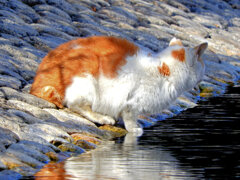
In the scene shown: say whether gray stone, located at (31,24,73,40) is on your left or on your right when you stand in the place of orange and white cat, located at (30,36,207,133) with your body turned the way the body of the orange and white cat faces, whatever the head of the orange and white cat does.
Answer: on your left

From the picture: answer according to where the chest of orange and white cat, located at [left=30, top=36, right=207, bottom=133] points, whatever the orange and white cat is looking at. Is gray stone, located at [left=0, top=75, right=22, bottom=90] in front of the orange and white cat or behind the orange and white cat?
behind

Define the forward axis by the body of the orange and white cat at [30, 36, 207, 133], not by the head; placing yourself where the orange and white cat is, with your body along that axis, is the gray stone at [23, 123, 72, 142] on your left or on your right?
on your right

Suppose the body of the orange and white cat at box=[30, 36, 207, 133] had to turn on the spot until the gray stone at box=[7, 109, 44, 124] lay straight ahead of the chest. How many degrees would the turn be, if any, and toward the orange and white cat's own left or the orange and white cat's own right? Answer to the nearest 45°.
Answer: approximately 135° to the orange and white cat's own right

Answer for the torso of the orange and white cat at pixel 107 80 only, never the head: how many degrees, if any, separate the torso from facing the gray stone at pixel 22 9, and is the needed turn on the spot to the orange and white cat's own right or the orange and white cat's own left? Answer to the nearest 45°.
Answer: approximately 135° to the orange and white cat's own left

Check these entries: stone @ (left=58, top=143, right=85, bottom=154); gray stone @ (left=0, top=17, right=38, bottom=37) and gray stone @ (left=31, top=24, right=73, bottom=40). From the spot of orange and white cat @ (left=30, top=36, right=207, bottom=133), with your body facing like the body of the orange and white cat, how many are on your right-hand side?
1

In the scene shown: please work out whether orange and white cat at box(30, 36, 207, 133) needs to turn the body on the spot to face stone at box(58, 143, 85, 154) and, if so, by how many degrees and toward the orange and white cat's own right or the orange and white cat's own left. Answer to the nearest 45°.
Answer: approximately 90° to the orange and white cat's own right

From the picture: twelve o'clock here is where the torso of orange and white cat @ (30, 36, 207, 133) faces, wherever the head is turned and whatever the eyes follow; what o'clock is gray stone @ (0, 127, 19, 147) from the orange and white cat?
The gray stone is roughly at 4 o'clock from the orange and white cat.

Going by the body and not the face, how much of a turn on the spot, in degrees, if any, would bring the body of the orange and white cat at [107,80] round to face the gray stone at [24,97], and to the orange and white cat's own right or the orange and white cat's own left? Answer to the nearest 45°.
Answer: approximately 180°

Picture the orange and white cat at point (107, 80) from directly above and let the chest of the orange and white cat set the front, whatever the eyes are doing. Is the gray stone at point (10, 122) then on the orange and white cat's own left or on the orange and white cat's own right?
on the orange and white cat's own right

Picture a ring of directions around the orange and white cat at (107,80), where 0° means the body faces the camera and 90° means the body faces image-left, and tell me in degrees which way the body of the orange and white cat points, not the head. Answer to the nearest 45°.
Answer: approximately 270°

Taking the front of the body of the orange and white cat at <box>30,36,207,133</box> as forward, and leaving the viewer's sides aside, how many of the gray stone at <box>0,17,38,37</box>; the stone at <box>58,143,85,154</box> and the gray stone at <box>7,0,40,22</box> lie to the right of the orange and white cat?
1

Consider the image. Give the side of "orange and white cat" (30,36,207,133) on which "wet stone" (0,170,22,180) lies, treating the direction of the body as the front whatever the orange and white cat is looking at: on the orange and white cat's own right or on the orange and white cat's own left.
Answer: on the orange and white cat's own right
